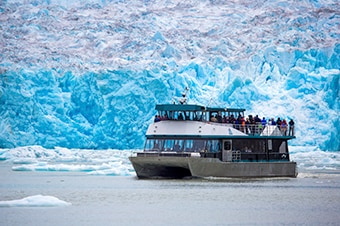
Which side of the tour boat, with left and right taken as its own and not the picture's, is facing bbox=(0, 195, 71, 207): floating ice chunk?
front

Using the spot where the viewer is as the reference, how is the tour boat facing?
facing the viewer and to the left of the viewer
